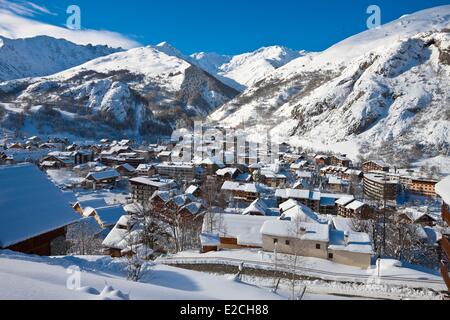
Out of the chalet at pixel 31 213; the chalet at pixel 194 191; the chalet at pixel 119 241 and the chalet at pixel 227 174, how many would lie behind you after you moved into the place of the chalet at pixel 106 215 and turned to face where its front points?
2

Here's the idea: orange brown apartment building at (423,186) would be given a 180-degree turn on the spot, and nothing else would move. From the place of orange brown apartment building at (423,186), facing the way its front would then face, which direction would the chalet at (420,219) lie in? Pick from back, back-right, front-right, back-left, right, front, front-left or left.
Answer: back-right

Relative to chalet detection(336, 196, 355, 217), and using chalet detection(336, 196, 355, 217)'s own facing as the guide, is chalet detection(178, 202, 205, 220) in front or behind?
in front

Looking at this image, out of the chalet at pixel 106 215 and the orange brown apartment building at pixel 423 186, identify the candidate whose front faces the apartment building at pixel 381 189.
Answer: the orange brown apartment building at pixel 423 186

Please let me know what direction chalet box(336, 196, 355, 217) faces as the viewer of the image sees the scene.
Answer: facing the viewer and to the left of the viewer

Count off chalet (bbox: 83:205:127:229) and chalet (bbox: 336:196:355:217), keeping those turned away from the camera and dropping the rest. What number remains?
0

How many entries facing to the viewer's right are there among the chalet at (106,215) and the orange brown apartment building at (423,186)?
0

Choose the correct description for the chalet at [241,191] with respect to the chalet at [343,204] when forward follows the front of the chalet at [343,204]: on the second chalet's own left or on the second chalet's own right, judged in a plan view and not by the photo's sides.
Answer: on the second chalet's own right

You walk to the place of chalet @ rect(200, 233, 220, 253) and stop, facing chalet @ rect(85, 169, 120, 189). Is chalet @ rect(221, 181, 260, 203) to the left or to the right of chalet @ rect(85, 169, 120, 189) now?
right

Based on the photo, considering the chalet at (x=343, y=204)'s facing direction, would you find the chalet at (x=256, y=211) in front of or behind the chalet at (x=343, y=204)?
in front

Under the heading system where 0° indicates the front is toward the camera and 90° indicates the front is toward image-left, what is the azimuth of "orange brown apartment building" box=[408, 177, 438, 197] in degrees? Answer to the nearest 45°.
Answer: approximately 45°

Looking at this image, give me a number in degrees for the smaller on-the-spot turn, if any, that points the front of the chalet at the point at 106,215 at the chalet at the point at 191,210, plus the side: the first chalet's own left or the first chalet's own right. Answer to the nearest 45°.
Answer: approximately 135° to the first chalet's own left
